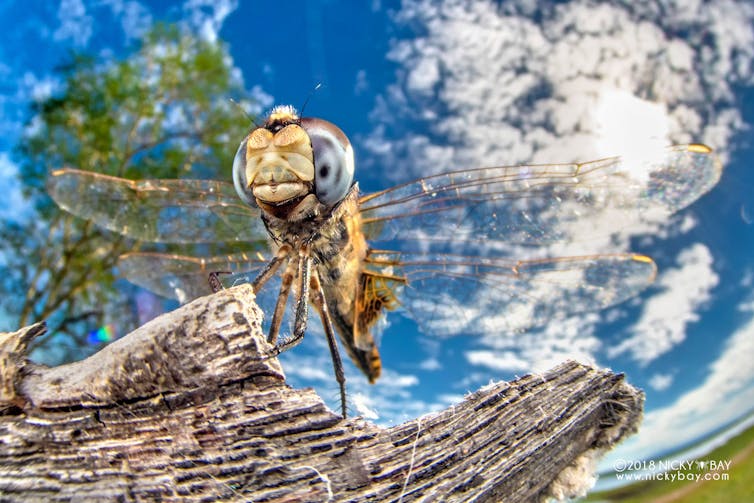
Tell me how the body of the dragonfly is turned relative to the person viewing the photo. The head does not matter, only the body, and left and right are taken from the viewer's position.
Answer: facing the viewer and to the left of the viewer
